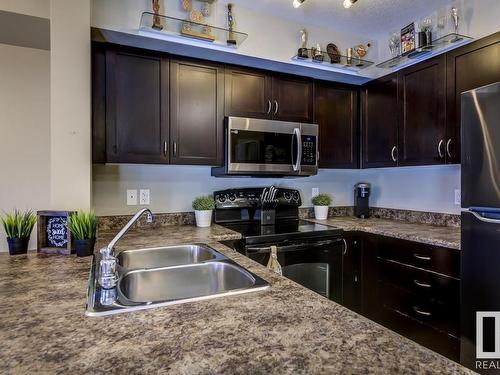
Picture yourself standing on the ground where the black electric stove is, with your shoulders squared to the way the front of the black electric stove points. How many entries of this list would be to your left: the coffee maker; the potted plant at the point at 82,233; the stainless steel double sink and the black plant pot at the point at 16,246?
1

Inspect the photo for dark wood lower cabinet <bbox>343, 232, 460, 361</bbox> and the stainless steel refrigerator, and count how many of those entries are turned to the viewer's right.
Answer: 0

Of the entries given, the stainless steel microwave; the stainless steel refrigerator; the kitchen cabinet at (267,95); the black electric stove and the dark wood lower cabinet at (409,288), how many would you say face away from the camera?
0

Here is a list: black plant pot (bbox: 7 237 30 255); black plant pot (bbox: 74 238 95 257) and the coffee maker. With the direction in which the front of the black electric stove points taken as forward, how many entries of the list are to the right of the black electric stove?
2

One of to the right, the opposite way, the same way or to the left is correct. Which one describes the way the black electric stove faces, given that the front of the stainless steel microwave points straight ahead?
the same way

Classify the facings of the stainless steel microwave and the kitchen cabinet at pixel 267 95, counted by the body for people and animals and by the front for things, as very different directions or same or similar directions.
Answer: same or similar directions

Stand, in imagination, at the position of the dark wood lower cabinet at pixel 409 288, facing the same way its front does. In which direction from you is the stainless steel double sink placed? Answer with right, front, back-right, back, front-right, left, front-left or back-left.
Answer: front

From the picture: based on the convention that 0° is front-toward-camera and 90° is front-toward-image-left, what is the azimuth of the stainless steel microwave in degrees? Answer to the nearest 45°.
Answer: approximately 315°

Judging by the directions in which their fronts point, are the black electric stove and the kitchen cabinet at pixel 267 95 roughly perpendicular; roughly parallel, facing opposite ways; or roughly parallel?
roughly parallel

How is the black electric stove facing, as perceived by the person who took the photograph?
facing the viewer and to the right of the viewer

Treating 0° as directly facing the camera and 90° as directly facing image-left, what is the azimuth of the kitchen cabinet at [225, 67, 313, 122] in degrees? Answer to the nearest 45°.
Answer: approximately 315°

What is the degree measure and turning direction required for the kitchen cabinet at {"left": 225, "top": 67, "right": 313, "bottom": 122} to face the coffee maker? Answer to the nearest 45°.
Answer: approximately 90° to its left

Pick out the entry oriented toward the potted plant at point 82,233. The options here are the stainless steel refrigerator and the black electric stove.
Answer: the stainless steel refrigerator

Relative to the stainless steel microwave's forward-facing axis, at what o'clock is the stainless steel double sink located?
The stainless steel double sink is roughly at 2 o'clock from the stainless steel microwave.

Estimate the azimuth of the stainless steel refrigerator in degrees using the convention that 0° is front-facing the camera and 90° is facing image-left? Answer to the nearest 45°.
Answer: approximately 45°
